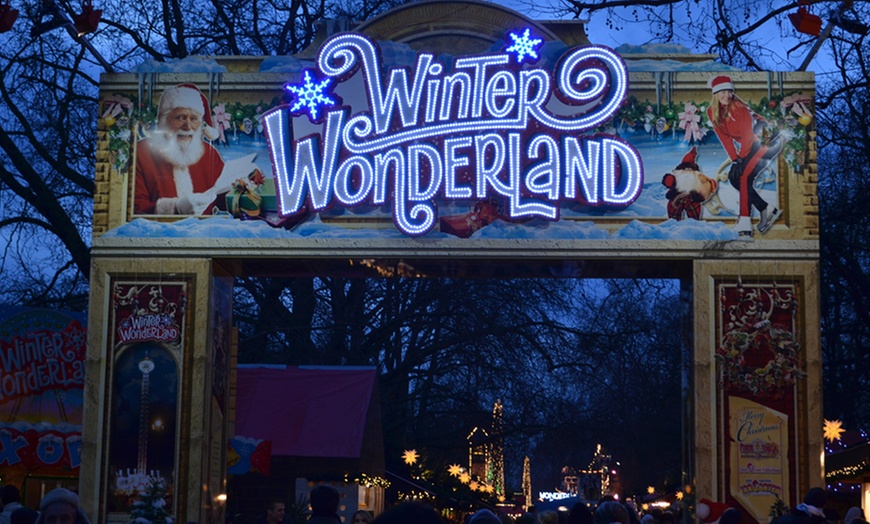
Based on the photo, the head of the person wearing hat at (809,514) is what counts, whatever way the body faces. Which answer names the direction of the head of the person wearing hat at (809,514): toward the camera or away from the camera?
away from the camera

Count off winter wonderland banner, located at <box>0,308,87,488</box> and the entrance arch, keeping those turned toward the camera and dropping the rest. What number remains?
2

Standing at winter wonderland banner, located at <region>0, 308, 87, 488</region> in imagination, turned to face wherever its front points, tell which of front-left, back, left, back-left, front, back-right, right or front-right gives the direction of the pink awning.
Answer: back-left

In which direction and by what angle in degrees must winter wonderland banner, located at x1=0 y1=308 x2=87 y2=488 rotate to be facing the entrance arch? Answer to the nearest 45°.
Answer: approximately 45° to its left

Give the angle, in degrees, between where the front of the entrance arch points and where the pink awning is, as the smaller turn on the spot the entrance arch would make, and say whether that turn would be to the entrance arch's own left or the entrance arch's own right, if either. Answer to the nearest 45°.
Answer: approximately 180°

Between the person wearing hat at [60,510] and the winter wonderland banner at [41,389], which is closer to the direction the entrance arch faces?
the person wearing hat

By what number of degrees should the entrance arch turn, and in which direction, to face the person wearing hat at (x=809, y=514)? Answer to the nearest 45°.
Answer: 0° — it already faces them

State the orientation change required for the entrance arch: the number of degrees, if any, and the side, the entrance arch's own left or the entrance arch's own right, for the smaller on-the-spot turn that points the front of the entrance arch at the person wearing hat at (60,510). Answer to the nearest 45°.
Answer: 0° — it already faces them

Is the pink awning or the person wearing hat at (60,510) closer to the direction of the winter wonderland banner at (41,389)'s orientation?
the person wearing hat

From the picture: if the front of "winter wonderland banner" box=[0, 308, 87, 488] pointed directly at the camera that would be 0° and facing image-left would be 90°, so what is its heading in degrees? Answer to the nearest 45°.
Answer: approximately 0°
